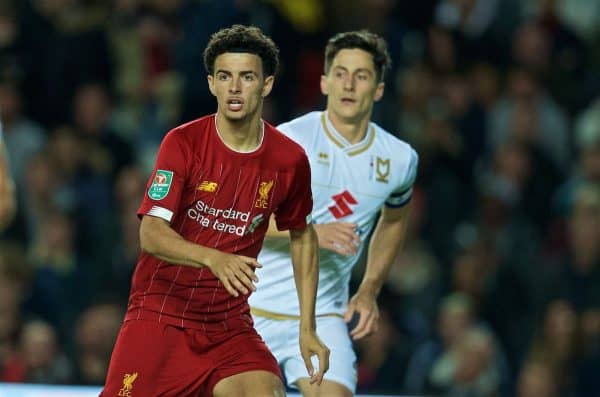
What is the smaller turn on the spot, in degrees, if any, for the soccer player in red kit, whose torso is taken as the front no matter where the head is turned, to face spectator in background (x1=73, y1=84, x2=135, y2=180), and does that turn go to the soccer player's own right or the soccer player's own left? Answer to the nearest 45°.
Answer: approximately 180°

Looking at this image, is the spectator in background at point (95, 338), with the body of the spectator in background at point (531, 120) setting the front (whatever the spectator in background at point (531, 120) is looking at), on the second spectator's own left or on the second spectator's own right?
on the second spectator's own right

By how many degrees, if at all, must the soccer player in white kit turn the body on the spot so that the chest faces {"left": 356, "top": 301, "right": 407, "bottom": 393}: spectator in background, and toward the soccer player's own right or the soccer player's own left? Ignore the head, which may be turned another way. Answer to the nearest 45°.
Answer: approximately 180°

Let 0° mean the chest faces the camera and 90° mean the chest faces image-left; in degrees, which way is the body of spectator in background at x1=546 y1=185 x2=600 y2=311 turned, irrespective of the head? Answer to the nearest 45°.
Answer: approximately 0°

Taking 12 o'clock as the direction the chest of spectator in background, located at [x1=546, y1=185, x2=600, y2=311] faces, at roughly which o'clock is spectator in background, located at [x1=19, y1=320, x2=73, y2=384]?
spectator in background, located at [x1=19, y1=320, x2=73, y2=384] is roughly at 2 o'clock from spectator in background, located at [x1=546, y1=185, x2=600, y2=311].

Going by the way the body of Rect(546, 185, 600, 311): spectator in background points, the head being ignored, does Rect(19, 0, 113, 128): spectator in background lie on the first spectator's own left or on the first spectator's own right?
on the first spectator's own right
